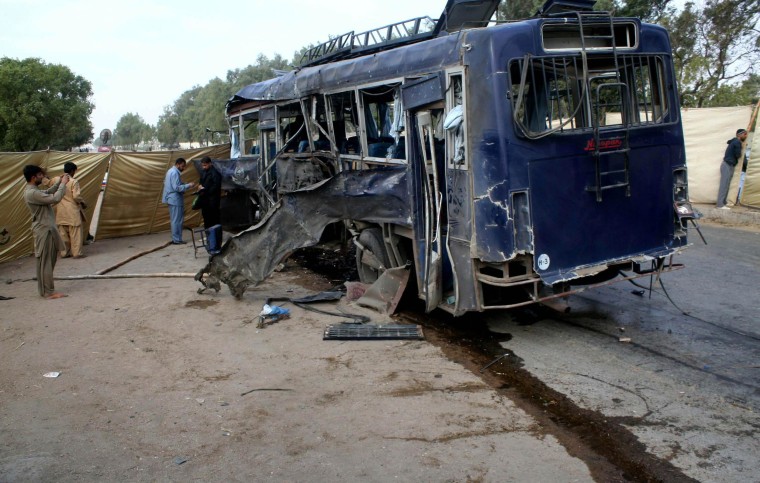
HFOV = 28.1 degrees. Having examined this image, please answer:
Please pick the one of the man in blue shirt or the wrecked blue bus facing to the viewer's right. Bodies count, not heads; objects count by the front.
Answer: the man in blue shirt

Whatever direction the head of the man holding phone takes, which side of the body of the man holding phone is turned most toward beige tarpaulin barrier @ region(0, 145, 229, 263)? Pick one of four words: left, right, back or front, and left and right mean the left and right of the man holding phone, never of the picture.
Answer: left

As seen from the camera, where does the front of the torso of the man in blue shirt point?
to the viewer's right

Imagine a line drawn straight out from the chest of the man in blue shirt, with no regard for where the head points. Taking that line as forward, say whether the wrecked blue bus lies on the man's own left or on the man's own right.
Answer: on the man's own right

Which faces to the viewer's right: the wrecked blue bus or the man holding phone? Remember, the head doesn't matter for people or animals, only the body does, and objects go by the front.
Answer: the man holding phone

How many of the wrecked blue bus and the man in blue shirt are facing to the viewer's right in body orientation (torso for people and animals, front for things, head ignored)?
1

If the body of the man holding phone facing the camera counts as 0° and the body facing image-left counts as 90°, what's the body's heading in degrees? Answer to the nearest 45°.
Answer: approximately 270°

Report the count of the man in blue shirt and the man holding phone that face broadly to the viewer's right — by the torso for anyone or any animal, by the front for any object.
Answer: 2

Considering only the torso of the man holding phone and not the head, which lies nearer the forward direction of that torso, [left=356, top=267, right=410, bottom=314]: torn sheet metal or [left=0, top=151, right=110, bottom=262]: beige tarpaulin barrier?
the torn sheet metal

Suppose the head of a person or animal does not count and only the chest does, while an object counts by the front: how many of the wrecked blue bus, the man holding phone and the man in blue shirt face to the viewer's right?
2
